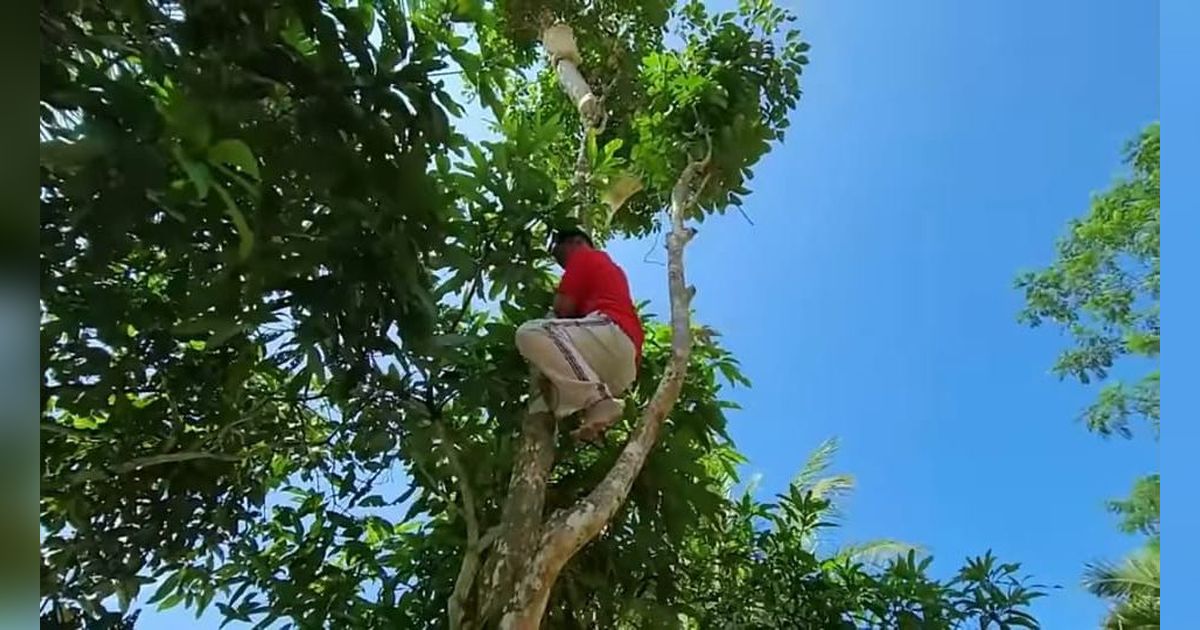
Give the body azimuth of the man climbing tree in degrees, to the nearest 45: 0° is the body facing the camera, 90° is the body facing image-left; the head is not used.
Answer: approximately 135°
